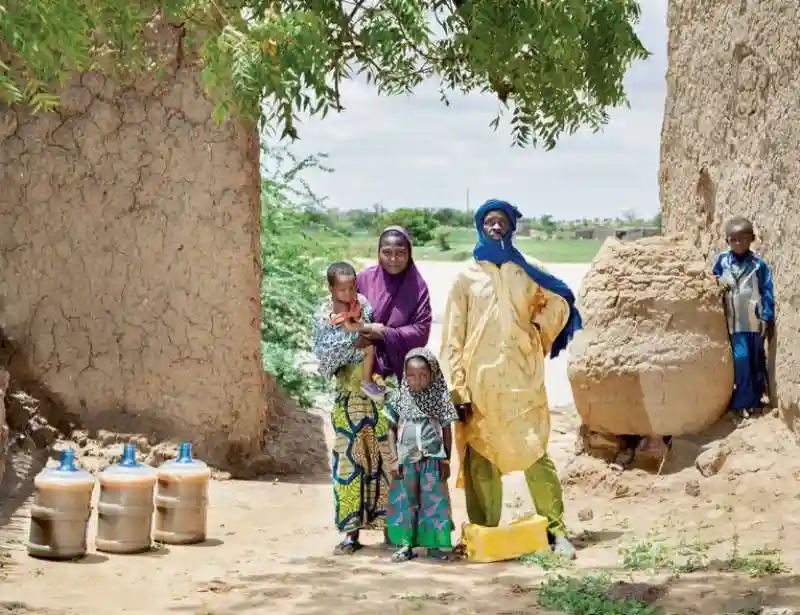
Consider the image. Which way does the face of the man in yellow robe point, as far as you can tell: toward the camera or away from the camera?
toward the camera

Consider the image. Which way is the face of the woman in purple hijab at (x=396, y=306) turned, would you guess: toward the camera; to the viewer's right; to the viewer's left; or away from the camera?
toward the camera

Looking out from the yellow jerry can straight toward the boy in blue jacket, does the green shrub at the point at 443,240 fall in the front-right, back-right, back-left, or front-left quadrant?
front-left

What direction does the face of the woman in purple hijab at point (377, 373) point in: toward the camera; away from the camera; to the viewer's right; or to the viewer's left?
toward the camera

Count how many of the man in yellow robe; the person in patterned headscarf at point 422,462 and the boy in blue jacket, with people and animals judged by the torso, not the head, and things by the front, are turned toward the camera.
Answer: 3

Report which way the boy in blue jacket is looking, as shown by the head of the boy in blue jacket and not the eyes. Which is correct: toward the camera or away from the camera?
toward the camera

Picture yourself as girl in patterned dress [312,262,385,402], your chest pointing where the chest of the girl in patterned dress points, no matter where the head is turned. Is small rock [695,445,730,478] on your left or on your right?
on your left

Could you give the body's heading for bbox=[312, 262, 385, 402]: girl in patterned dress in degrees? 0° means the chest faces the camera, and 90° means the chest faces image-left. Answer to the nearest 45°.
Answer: approximately 315°

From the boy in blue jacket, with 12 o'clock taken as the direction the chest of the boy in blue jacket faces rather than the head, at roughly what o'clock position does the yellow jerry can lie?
The yellow jerry can is roughly at 1 o'clock from the boy in blue jacket.

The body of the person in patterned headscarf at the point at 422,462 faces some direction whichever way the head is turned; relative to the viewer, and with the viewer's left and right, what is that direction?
facing the viewer

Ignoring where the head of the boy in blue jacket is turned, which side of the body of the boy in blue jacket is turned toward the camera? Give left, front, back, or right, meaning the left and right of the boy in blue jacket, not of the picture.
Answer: front

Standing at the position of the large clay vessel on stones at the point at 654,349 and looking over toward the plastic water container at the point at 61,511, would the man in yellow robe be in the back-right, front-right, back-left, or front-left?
front-left
